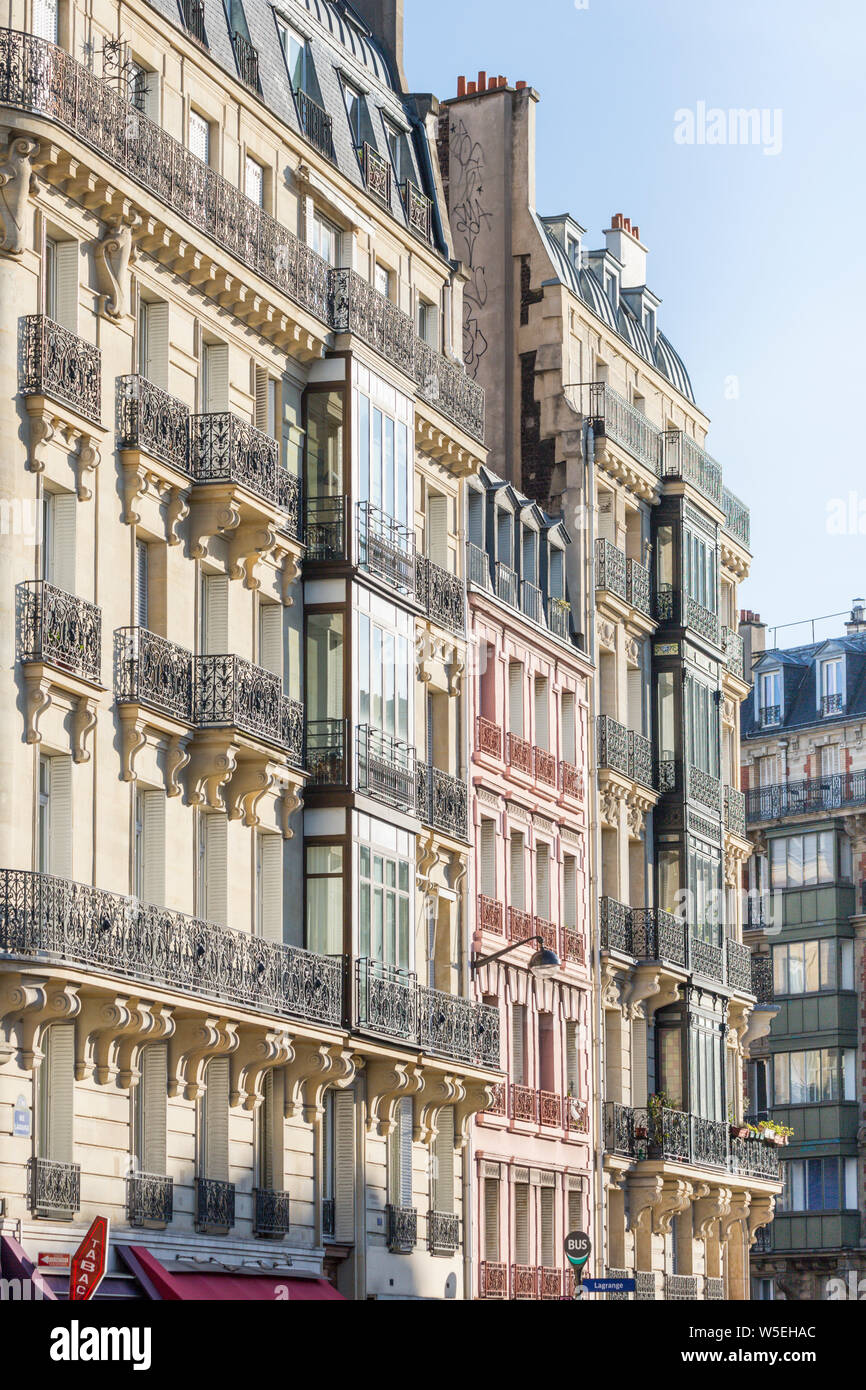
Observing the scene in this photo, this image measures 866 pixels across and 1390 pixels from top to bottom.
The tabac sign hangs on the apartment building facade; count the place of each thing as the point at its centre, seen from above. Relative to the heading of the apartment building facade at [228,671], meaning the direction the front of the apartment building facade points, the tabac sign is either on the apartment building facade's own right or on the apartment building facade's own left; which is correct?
on the apartment building facade's own right

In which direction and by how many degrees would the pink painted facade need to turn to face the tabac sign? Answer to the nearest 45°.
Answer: approximately 45° to its right

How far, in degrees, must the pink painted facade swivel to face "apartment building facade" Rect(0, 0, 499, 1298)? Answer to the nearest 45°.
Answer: approximately 45° to its right

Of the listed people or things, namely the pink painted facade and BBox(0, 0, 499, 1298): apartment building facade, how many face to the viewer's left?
0

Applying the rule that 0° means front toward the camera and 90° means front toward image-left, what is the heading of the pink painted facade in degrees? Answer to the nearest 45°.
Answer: approximately 315°

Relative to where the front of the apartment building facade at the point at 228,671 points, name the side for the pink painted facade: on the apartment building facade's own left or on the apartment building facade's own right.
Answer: on the apartment building facade's own left
